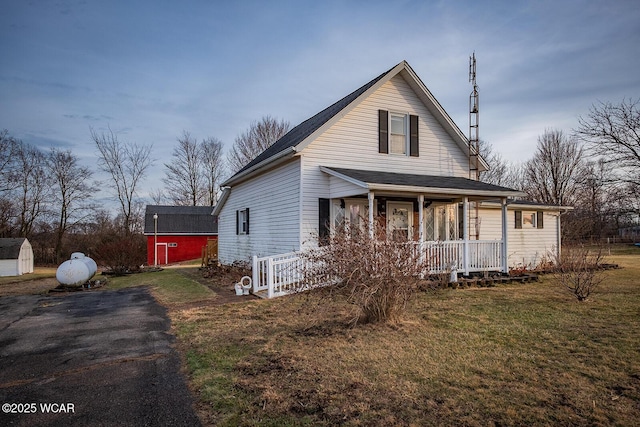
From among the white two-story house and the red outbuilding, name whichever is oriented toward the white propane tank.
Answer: the red outbuilding

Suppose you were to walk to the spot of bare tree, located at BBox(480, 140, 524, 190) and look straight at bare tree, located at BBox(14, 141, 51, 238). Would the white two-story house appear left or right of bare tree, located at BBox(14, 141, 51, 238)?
left

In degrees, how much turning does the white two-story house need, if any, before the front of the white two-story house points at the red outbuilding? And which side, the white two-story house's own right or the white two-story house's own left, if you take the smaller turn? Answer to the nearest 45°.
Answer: approximately 180°

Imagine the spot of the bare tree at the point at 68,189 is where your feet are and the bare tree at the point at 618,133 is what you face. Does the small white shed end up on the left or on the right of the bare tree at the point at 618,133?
right

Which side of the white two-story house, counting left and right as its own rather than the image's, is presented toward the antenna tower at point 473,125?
left

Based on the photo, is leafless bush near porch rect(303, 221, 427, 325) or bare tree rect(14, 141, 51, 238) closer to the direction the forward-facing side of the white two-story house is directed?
the leafless bush near porch

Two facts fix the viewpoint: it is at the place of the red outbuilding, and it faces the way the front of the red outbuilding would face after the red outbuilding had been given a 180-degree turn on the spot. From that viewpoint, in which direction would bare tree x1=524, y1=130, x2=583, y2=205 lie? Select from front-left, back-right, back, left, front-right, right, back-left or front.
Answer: right

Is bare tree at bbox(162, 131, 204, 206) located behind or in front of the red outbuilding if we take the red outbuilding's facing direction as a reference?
behind

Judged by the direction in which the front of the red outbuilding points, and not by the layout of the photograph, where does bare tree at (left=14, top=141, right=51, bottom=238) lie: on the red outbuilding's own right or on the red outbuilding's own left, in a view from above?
on the red outbuilding's own right

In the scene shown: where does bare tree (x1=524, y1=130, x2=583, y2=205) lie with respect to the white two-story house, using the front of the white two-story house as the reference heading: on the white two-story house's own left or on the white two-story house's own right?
on the white two-story house's own left

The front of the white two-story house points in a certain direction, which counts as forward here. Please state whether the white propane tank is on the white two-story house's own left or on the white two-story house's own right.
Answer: on the white two-story house's own right

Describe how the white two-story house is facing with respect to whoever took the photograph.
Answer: facing the viewer and to the right of the viewer

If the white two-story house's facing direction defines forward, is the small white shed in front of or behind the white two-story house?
behind

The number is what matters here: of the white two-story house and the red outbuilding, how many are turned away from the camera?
0

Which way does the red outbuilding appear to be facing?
toward the camera
